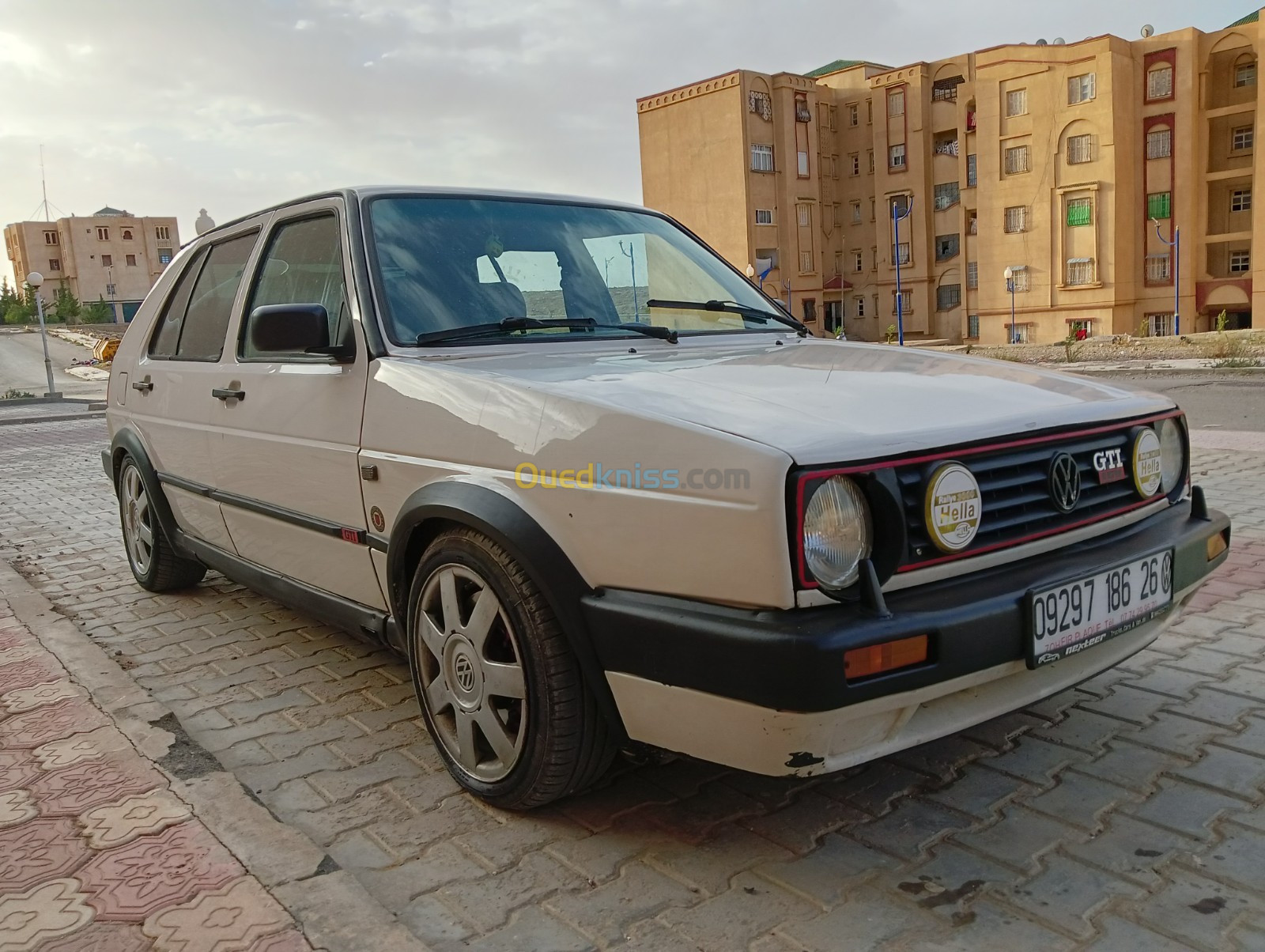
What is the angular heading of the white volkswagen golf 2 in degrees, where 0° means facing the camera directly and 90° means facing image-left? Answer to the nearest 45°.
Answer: approximately 315°

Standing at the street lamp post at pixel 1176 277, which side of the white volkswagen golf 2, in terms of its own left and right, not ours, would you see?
left

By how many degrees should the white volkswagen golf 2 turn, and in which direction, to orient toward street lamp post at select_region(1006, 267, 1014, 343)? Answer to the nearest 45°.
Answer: approximately 135° to its left
